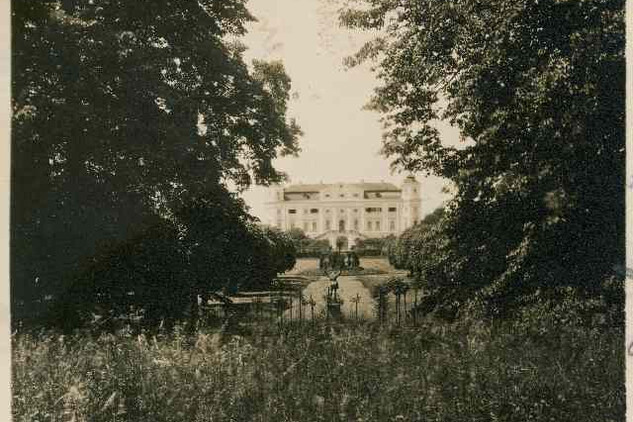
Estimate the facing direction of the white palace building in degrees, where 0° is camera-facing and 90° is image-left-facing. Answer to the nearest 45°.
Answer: approximately 0°
